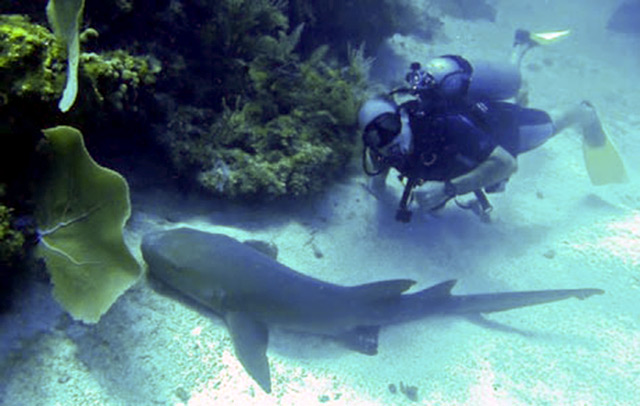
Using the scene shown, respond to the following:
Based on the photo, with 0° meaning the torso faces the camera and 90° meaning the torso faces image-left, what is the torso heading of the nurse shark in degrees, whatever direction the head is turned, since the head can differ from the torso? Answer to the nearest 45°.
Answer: approximately 90°

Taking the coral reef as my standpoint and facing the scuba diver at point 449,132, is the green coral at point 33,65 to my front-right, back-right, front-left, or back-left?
back-right

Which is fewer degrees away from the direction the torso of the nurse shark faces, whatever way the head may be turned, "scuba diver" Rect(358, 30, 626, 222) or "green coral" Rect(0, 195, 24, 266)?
the green coral

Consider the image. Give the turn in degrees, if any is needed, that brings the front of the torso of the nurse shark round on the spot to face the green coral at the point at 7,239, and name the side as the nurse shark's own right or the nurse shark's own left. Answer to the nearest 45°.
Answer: approximately 45° to the nurse shark's own left

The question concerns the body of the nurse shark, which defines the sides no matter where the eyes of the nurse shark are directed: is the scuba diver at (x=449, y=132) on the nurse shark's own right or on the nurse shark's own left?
on the nurse shark's own right
